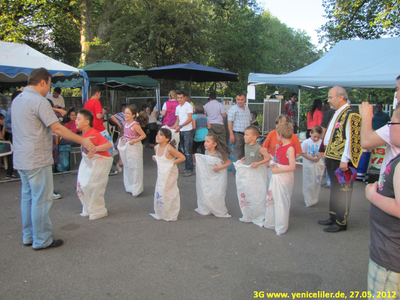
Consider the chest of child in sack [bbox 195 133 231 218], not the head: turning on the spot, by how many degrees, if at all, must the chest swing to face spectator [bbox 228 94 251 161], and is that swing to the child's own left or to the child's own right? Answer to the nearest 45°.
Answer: approximately 135° to the child's own right

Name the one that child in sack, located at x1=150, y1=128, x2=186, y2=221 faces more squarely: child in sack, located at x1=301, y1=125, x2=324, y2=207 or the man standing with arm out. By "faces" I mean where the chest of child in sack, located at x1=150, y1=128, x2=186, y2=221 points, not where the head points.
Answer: the man standing with arm out

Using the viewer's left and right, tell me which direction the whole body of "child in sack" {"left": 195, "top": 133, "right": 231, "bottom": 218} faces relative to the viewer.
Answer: facing the viewer and to the left of the viewer

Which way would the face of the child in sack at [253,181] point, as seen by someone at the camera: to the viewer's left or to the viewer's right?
to the viewer's left

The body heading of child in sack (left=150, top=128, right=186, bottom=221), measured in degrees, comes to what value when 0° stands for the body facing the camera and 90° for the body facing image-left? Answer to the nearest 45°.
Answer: approximately 45°

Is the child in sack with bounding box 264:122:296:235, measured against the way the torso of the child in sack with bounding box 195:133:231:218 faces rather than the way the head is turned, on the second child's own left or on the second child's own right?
on the second child's own left

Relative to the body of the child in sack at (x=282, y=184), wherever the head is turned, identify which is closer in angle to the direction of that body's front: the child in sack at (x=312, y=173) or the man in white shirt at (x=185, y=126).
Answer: the man in white shirt

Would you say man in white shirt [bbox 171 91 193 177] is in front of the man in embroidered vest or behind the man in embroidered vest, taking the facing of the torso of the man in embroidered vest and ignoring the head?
in front

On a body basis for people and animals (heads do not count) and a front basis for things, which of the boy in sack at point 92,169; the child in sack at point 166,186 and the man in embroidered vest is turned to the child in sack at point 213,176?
the man in embroidered vest

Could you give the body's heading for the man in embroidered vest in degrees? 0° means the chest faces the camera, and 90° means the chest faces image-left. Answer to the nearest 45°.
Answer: approximately 90°

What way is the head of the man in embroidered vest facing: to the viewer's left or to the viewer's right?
to the viewer's left

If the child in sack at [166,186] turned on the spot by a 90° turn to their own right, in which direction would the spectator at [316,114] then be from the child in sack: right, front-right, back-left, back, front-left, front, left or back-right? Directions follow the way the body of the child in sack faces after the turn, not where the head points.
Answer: right

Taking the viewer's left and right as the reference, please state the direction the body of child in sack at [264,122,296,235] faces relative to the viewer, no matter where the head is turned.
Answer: facing to the left of the viewer
